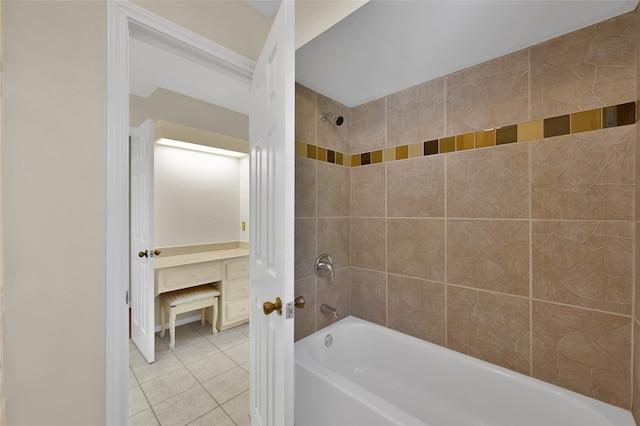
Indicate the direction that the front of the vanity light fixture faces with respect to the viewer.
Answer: facing the viewer and to the right of the viewer

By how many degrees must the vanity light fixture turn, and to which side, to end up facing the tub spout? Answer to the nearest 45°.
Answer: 0° — it already faces it

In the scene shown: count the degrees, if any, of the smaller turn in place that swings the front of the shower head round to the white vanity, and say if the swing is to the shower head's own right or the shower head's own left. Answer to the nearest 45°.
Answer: approximately 180°
